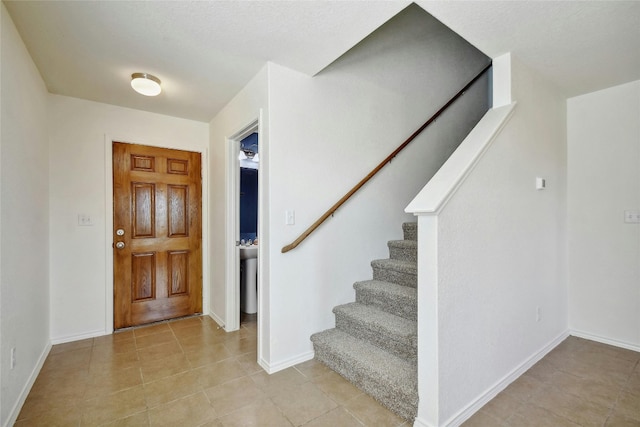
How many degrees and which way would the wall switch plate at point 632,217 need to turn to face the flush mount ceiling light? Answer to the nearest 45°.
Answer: approximately 45° to its right

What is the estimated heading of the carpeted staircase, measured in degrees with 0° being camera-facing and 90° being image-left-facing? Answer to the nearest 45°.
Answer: approximately 45°
